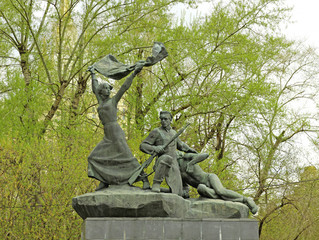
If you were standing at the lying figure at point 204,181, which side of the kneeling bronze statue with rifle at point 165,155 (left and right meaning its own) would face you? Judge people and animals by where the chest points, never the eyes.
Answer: left

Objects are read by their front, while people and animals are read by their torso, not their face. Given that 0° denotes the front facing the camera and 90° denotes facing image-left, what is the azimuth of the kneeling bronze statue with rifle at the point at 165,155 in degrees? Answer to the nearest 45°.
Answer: approximately 0°

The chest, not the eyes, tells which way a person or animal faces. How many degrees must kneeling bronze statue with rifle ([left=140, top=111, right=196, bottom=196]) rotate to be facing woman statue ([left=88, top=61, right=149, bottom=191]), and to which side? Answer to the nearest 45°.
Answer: approximately 90° to its right
